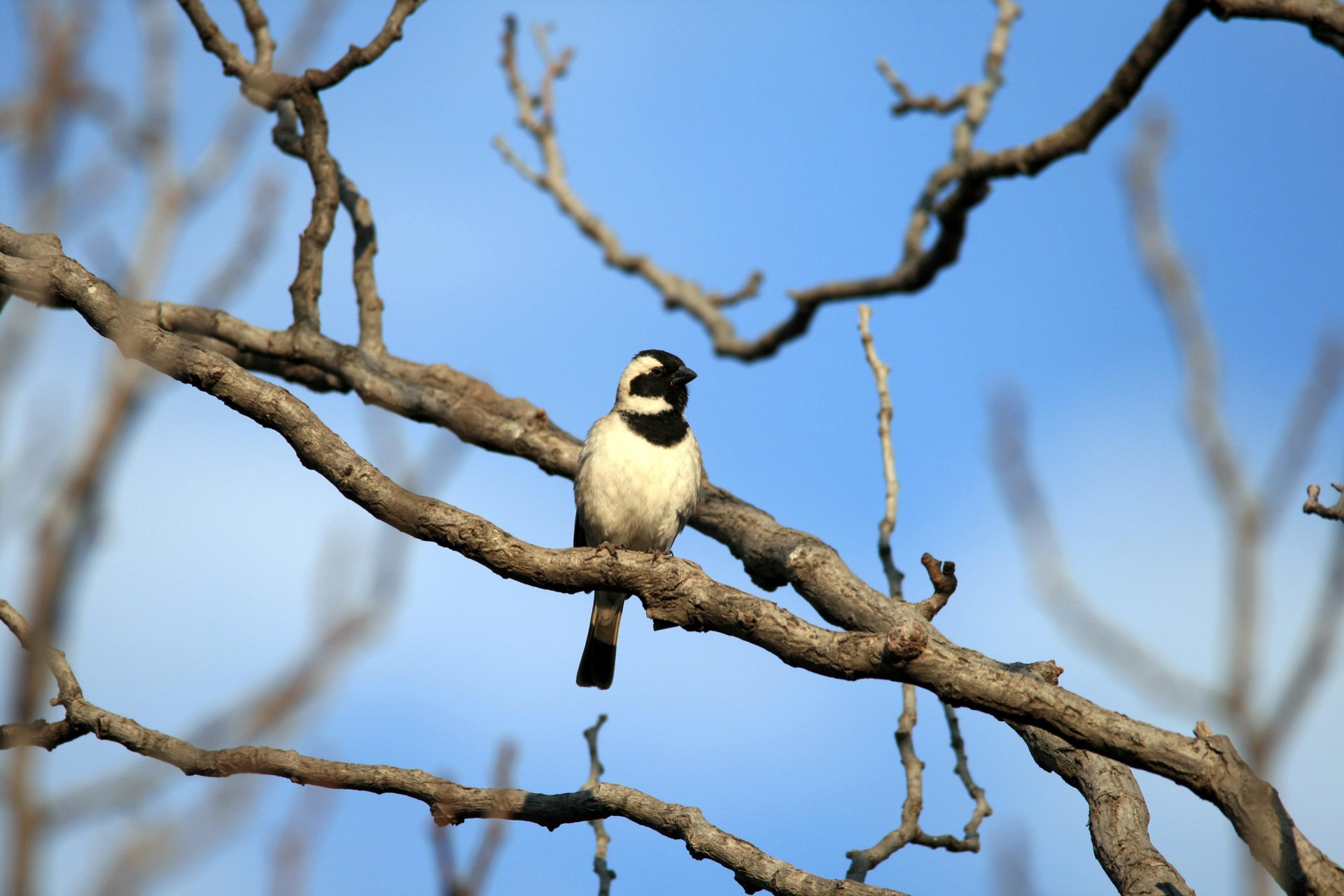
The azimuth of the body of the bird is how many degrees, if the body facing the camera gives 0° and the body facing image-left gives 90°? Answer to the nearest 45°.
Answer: approximately 315°
